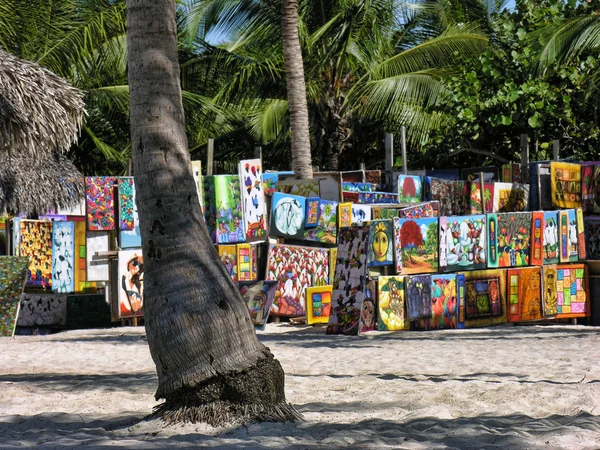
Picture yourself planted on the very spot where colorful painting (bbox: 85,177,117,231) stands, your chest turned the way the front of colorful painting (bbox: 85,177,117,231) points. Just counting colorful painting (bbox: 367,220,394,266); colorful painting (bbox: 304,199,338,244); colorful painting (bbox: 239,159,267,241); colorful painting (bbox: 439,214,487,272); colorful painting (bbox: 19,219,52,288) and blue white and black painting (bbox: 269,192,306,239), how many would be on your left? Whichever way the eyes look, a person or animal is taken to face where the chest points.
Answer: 5

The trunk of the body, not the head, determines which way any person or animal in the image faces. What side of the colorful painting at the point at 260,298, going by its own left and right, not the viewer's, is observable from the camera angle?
front

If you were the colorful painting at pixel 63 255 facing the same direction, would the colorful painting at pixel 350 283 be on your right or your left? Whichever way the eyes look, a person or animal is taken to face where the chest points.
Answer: on your left

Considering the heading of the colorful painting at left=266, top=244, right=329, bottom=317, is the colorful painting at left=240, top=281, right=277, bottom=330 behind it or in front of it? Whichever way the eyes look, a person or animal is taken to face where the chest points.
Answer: in front

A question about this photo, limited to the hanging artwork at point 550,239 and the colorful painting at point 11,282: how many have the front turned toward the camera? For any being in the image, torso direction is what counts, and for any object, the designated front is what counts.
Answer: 2

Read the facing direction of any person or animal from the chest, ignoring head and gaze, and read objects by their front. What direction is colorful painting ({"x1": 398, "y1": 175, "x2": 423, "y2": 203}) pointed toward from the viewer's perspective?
toward the camera

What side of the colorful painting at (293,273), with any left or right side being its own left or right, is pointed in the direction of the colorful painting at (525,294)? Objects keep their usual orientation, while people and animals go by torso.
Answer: left

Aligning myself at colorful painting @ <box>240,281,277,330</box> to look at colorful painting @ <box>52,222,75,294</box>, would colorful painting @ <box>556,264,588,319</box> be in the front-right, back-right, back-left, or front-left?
back-right

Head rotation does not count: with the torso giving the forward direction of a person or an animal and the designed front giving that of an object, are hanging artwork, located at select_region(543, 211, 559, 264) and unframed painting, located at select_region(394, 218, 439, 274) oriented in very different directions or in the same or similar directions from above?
same or similar directions

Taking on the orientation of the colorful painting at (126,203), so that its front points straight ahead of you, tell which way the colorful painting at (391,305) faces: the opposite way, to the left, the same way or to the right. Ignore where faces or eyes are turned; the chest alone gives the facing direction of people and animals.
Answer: the same way

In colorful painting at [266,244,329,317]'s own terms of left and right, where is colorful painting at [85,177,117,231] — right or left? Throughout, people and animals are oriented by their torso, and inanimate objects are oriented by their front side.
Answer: on its right

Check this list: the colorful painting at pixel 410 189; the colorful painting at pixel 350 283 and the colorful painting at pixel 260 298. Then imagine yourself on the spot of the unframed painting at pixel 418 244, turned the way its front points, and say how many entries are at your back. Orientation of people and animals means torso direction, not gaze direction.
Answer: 1

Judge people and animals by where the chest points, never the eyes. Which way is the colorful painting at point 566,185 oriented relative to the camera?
toward the camera

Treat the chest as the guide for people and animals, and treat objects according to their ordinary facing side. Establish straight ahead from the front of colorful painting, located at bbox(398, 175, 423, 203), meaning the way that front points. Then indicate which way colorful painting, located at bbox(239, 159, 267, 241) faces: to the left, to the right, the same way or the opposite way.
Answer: the same way

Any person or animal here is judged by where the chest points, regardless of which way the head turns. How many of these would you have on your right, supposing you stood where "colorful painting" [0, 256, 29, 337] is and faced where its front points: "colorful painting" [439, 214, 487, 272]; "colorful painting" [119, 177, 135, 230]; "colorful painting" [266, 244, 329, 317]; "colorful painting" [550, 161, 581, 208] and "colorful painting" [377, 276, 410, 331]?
0

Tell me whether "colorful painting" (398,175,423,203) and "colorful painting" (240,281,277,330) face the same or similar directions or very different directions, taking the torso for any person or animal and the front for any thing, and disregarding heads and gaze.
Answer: same or similar directions

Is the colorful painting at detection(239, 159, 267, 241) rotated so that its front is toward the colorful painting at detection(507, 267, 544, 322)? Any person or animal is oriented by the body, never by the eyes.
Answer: no

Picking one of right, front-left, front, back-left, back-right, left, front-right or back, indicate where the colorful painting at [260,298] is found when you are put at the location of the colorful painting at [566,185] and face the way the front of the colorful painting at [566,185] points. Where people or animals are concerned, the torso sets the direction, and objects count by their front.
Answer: front-right

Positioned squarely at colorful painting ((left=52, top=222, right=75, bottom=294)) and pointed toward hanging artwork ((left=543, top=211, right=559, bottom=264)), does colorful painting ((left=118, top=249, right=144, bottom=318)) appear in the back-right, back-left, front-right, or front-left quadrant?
front-right

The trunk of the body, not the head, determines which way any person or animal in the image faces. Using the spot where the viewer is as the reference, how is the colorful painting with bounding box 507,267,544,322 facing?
facing the viewer

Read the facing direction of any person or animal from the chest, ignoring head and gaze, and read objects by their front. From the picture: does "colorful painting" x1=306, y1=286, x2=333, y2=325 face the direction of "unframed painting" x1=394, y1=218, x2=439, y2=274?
no

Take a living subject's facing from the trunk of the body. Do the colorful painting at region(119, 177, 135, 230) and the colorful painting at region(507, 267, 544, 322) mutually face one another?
no
